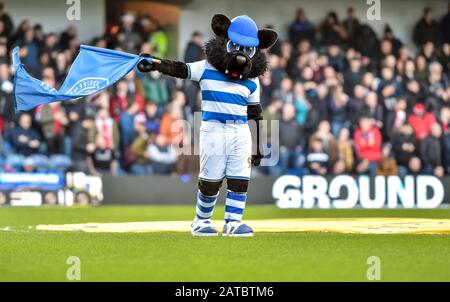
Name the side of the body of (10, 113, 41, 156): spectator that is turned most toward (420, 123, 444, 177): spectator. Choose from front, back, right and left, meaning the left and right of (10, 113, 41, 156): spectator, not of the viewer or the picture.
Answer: left

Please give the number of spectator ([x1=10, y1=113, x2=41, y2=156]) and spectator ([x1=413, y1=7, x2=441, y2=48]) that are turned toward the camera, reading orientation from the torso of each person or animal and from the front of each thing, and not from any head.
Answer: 2

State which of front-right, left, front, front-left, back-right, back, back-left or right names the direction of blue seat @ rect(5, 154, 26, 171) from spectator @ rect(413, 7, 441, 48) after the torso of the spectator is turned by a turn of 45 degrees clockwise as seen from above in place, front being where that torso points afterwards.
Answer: front

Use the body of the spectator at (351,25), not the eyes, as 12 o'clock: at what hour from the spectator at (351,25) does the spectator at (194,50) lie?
the spectator at (194,50) is roughly at 2 o'clock from the spectator at (351,25).

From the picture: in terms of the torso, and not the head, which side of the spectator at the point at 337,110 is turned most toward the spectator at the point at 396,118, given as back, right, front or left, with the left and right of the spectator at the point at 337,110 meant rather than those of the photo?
left

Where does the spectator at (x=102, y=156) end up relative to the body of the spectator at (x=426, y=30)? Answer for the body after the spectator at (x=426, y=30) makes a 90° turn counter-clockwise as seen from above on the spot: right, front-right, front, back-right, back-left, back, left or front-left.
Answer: back-right

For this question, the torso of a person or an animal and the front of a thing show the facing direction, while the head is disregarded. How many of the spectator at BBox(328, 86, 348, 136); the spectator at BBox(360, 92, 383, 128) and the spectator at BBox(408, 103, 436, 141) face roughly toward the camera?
3

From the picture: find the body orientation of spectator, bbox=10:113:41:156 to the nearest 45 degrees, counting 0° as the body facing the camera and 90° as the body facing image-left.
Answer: approximately 0°

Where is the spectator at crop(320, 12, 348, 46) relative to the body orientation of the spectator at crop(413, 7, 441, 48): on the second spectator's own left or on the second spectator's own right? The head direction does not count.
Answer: on the second spectator's own right

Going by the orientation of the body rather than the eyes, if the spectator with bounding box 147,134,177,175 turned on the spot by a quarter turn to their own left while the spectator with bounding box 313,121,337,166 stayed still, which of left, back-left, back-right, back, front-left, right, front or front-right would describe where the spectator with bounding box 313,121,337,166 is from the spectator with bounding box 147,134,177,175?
front

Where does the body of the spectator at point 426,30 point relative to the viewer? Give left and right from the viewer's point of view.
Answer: facing the viewer

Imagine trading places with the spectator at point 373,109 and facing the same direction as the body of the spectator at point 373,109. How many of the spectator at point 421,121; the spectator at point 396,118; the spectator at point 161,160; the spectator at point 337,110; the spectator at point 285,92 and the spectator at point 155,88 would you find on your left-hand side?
2
